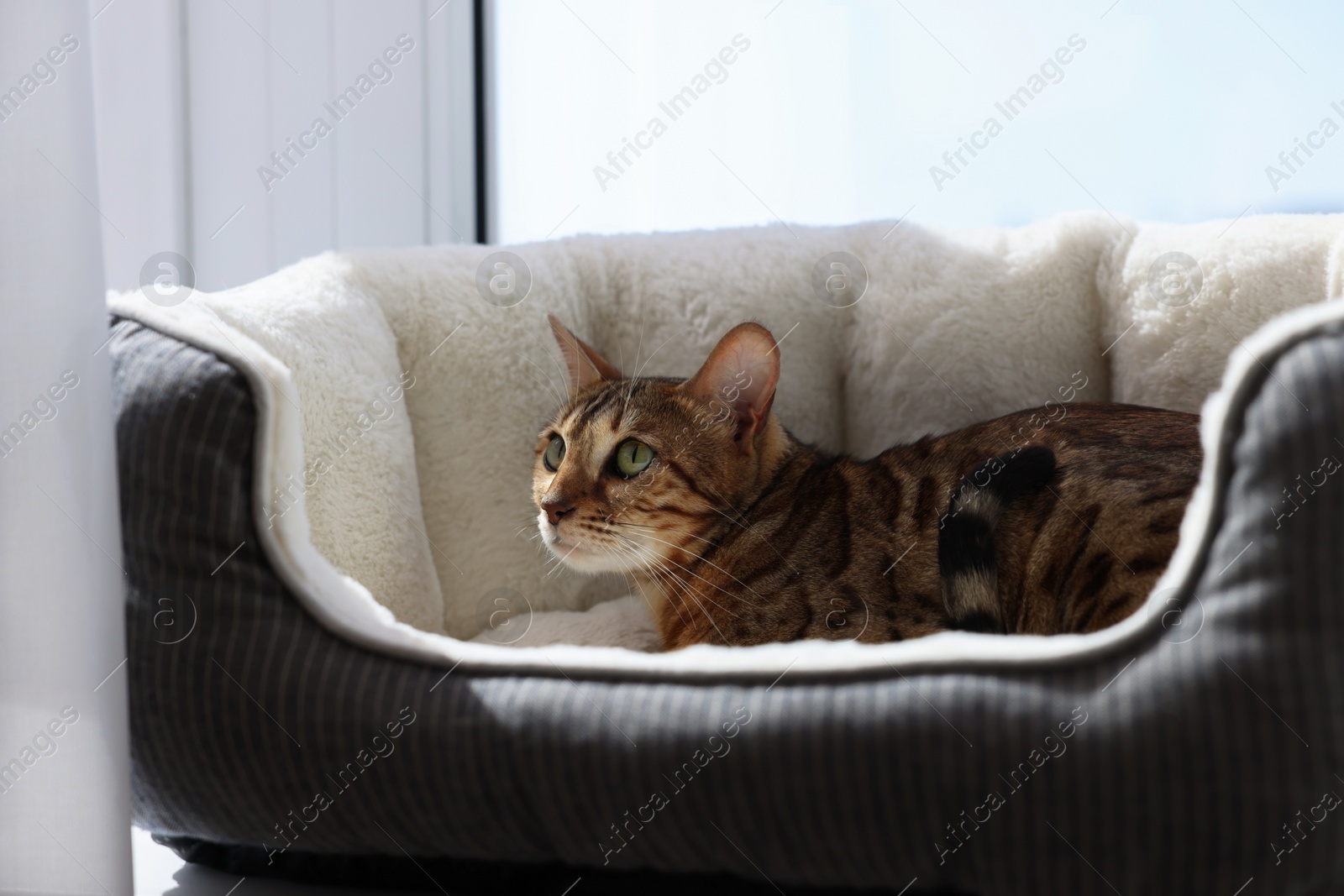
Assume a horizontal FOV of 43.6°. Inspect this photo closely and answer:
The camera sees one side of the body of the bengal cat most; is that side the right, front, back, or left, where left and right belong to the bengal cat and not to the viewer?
left

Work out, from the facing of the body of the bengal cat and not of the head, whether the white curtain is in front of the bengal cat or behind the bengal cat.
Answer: in front
